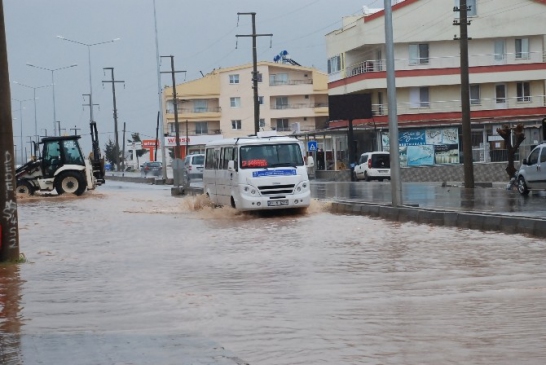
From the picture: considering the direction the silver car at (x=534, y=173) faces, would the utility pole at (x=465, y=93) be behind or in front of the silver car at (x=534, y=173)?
in front

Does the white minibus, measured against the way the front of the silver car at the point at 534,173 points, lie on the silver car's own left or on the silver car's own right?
on the silver car's own left

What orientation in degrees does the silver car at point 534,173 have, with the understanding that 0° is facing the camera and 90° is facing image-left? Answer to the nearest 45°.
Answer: approximately 135°

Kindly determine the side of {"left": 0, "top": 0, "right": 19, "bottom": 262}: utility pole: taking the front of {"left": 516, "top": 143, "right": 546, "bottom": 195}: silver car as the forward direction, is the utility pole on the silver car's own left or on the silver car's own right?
on the silver car's own left
